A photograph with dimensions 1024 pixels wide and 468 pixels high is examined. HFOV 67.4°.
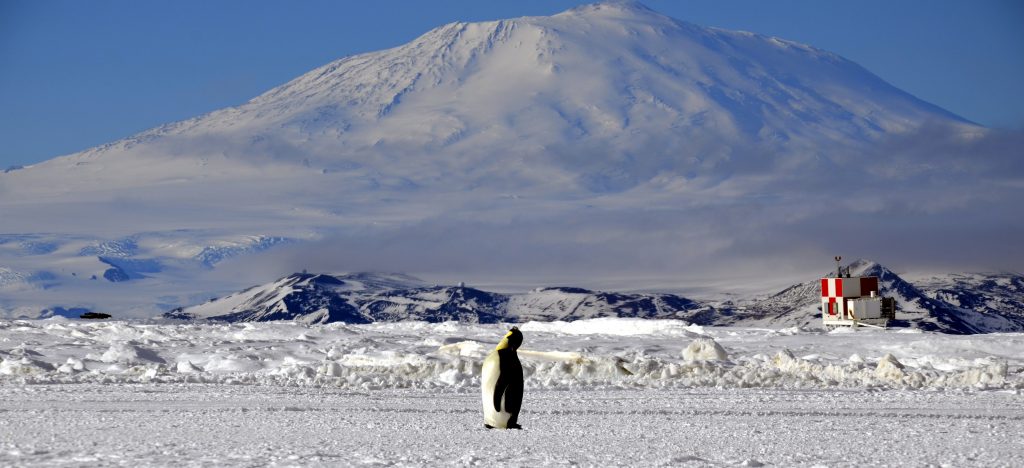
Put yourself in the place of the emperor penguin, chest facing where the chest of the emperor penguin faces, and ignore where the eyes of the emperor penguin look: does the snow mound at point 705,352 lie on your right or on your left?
on your right

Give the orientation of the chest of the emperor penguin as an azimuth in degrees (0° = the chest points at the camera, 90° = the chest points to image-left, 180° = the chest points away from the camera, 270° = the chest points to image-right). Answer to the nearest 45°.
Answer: approximately 90°
